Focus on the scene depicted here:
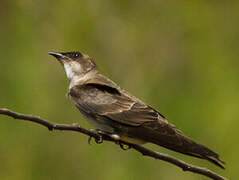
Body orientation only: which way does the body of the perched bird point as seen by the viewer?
to the viewer's left
